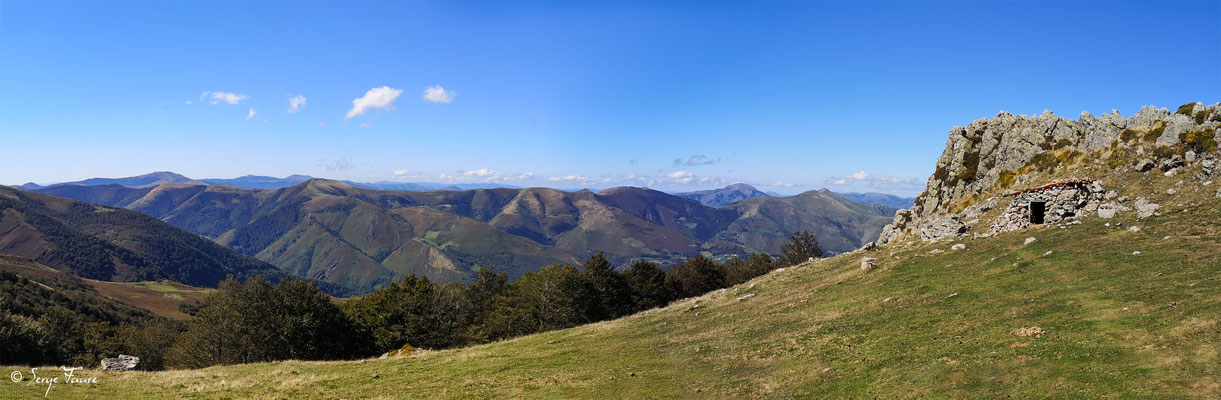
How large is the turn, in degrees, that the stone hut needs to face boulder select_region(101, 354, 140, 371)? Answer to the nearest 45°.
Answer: approximately 45° to its right

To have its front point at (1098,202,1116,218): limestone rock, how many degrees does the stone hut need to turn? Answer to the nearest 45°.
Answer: approximately 45° to its left

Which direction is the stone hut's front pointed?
toward the camera
